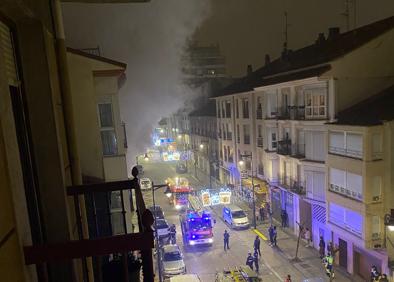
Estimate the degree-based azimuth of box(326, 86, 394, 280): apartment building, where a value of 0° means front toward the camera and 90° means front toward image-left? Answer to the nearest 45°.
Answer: approximately 45°

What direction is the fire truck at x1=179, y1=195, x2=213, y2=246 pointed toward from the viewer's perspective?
toward the camera

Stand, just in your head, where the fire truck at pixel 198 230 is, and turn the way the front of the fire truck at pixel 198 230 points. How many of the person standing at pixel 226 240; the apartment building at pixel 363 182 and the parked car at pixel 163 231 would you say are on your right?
1

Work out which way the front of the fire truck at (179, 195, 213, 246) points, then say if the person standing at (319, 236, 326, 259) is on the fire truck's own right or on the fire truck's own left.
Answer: on the fire truck's own left

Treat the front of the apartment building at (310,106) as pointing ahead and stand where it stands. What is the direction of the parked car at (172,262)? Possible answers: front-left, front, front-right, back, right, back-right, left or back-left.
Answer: front

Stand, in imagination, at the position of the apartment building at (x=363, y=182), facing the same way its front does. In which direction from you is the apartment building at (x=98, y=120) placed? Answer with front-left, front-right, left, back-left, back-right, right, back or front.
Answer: front
